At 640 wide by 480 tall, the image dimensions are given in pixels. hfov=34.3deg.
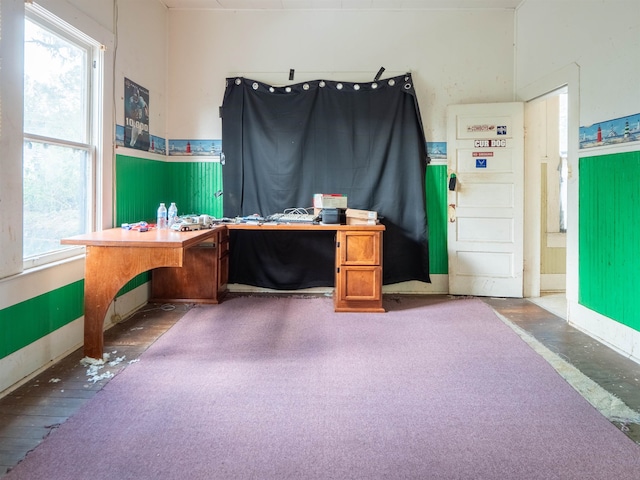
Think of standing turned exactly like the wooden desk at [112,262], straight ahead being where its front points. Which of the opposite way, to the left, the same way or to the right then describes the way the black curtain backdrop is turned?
to the right

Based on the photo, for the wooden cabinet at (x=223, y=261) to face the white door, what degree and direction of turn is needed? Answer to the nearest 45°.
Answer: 0° — it already faces it

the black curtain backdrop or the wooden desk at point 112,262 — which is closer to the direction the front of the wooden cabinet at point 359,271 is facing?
the wooden desk

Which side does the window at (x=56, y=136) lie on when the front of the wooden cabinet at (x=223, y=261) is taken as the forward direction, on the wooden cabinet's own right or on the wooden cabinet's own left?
on the wooden cabinet's own right

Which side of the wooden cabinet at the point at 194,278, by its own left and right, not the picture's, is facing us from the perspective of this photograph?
right

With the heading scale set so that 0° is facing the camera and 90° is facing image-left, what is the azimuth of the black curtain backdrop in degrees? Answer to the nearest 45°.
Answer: approximately 0°

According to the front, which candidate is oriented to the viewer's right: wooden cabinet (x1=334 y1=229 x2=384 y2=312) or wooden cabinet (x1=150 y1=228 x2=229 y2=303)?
wooden cabinet (x1=150 y1=228 x2=229 y2=303)
